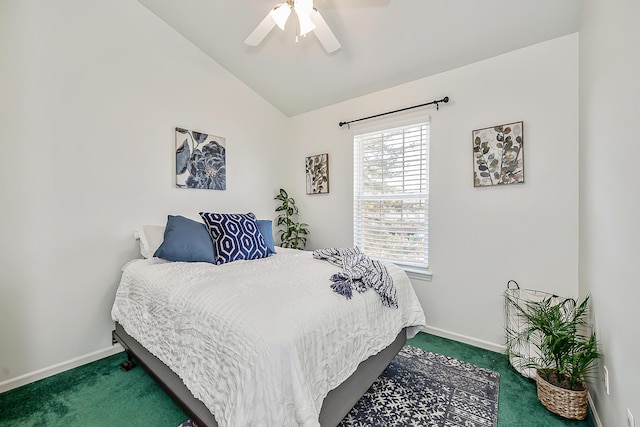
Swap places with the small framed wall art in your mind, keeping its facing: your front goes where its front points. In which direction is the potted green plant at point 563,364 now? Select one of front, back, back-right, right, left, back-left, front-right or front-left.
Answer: left

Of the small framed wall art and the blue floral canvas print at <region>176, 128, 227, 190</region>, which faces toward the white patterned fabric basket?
the blue floral canvas print

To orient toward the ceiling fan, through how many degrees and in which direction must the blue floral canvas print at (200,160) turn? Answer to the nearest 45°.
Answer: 0° — it already faces it

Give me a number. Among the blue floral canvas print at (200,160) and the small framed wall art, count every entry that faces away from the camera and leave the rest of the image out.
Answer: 0

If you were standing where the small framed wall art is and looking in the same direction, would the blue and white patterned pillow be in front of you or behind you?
in front

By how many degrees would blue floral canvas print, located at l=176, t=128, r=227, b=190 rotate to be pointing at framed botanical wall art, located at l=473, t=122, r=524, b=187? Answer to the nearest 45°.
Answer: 0° — it already faces it

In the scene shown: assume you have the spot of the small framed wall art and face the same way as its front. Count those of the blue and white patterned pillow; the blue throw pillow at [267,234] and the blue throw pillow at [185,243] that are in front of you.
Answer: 3

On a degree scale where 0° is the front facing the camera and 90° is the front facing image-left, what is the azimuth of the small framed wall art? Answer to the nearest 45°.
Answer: approximately 45°
